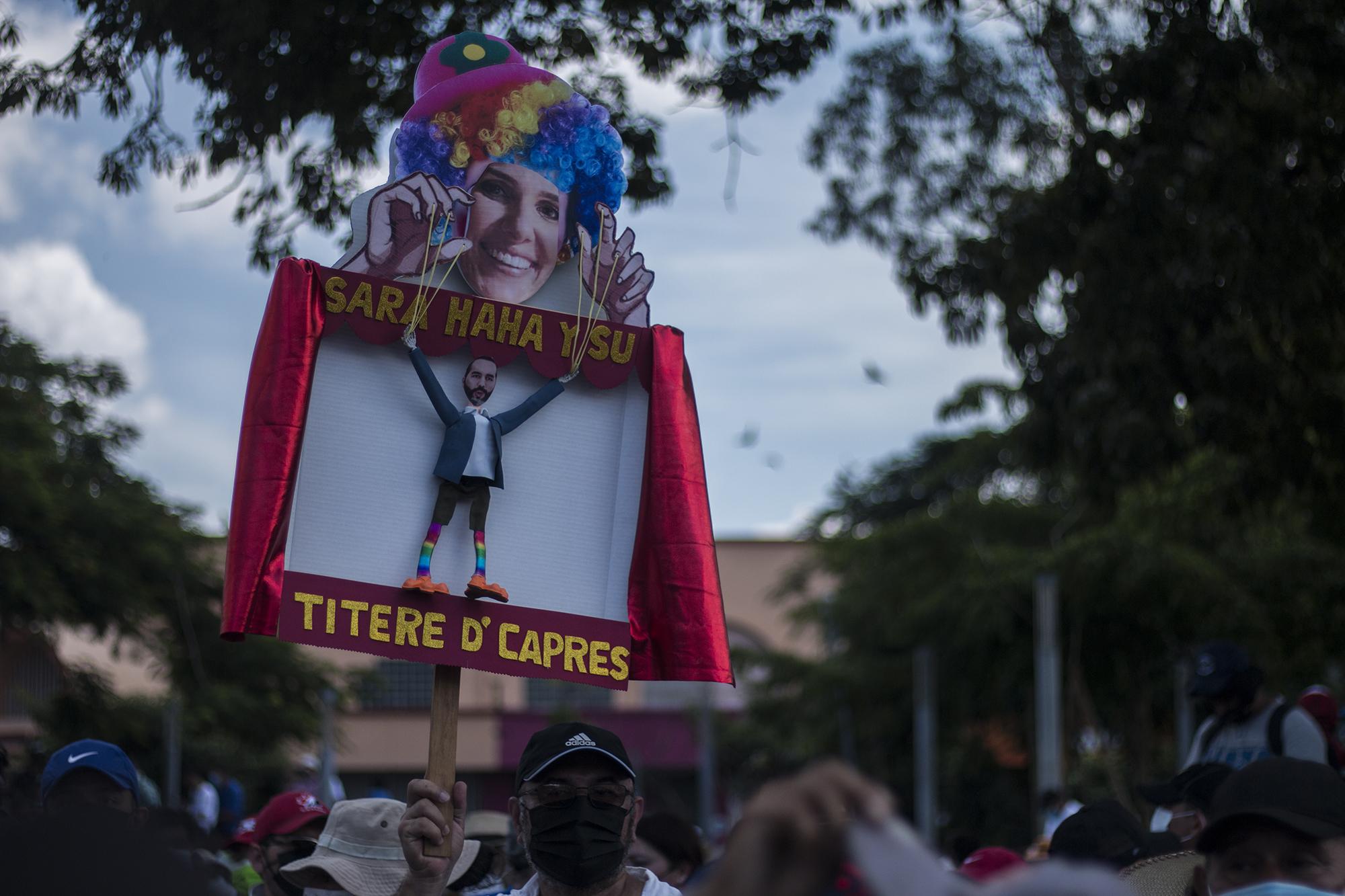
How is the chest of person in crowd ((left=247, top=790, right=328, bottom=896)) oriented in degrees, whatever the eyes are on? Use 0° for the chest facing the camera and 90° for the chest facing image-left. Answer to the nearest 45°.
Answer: approximately 315°

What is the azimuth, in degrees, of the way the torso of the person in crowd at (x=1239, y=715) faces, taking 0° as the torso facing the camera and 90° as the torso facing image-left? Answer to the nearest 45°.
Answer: approximately 45°

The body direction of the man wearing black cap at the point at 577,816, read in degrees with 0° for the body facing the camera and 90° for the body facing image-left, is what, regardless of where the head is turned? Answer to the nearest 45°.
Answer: approximately 0°

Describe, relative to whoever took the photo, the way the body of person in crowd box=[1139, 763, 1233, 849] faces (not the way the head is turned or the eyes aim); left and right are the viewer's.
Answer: facing to the left of the viewer
